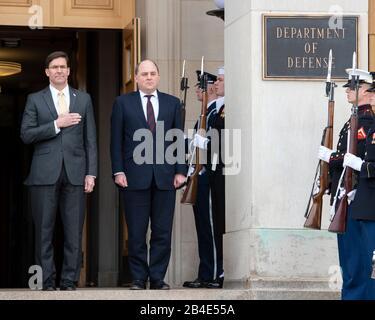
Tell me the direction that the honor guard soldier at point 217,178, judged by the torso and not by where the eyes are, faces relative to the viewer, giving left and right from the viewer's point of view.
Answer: facing to the left of the viewer

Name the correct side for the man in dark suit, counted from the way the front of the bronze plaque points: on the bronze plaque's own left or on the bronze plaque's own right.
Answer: on the bronze plaque's own right

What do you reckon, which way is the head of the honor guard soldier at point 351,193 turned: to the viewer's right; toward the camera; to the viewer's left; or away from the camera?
to the viewer's left

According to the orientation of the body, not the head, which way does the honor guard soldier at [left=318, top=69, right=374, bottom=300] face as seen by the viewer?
to the viewer's left

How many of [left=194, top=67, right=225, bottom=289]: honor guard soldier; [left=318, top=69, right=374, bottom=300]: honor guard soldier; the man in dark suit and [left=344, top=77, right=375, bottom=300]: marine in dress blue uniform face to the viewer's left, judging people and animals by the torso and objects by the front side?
3

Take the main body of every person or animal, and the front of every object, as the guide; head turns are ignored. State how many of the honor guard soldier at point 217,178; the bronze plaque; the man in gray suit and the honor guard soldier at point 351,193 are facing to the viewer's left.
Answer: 2

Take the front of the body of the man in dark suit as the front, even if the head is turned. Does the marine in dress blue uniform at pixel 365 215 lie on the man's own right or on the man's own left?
on the man's own left

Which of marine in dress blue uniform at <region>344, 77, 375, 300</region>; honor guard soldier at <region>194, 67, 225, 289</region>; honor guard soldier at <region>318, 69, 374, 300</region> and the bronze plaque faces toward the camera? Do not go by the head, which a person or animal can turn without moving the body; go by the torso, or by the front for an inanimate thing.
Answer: the bronze plaque

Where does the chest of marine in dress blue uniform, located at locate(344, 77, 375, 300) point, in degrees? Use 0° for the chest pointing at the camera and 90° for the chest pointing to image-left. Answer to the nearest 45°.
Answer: approximately 90°
